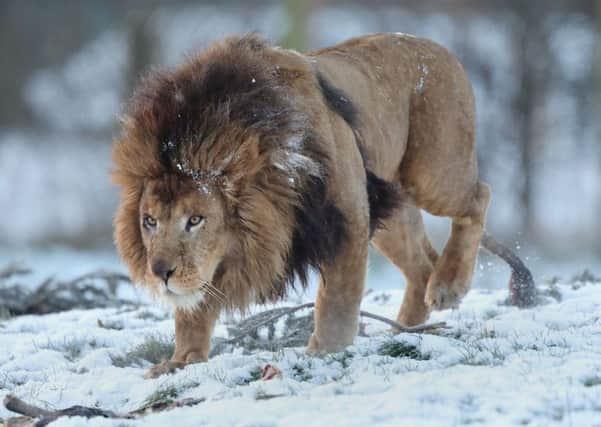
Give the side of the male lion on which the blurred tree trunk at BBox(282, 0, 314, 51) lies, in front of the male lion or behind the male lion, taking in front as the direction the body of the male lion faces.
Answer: behind

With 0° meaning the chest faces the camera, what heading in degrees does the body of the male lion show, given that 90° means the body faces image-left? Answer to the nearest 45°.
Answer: approximately 45°

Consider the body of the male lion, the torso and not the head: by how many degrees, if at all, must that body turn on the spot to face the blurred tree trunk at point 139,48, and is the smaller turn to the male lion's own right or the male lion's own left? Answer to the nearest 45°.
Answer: approximately 135° to the male lion's own right

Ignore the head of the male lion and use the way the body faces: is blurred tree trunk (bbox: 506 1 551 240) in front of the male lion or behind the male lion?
behind

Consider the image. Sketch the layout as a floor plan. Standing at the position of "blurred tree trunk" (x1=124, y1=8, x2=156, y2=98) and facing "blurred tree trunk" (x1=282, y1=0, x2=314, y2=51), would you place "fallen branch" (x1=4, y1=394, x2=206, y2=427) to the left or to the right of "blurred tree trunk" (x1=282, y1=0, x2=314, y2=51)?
right
